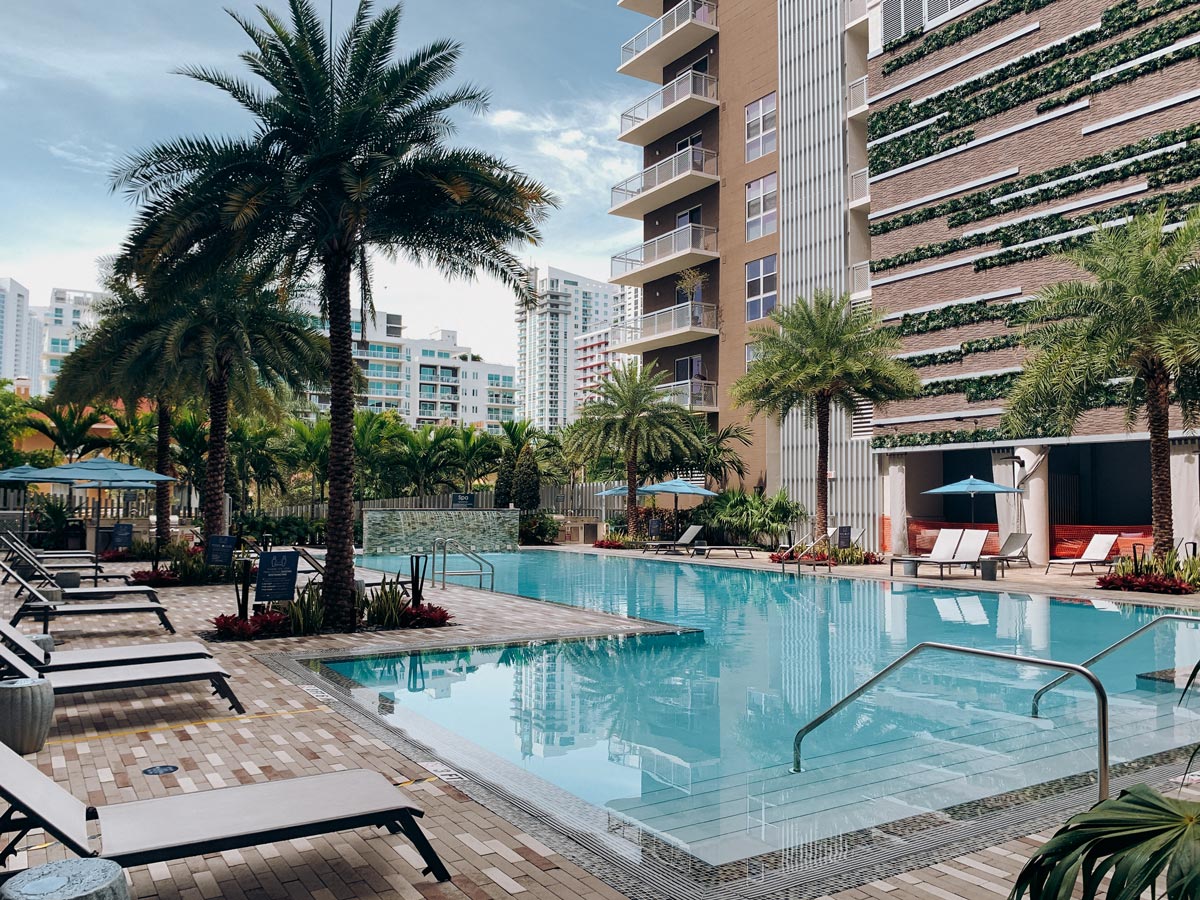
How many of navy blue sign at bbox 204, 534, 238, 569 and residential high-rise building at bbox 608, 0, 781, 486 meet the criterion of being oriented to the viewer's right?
0

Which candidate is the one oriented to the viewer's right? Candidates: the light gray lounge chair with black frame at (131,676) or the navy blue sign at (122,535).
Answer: the light gray lounge chair with black frame

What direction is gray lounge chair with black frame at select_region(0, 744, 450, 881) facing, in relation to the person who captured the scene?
facing to the right of the viewer

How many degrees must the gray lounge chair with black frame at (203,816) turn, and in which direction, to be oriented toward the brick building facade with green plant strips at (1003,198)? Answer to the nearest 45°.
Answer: approximately 45° to its left

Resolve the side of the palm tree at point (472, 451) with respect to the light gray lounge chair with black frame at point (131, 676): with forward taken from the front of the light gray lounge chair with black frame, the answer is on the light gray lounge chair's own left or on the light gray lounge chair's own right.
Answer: on the light gray lounge chair's own left

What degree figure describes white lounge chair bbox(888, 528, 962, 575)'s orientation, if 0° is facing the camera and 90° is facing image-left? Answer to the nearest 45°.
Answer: approximately 45°

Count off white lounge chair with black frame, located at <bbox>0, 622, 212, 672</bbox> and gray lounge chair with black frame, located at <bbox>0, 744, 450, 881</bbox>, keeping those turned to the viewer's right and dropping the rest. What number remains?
2

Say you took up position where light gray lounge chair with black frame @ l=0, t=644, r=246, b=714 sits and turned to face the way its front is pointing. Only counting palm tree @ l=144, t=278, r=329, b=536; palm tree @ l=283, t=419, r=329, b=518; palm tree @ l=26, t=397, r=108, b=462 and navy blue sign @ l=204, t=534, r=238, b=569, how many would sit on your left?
4

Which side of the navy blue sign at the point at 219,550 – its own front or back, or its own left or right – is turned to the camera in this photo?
front

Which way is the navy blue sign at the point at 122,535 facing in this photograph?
toward the camera

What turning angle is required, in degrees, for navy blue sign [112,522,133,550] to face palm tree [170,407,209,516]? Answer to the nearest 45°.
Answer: approximately 180°

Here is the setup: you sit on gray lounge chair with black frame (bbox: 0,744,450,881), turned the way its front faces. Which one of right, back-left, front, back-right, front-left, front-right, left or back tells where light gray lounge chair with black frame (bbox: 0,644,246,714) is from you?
left

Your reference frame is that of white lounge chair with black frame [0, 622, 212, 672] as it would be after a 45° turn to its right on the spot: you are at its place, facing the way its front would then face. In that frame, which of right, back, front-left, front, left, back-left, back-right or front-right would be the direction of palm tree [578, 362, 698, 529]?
left

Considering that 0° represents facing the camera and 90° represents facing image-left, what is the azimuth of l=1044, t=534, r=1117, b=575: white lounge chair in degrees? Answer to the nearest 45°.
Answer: approximately 45°

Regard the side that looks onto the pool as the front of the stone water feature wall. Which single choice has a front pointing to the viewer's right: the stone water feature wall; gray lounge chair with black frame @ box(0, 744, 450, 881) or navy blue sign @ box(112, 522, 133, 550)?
the gray lounge chair with black frame

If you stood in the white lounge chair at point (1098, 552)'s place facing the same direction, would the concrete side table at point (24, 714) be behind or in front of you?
in front

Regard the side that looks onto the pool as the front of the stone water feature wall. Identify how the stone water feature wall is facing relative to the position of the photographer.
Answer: facing the viewer

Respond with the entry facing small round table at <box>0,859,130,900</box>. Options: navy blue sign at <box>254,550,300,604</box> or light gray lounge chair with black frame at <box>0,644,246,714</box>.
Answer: the navy blue sign
